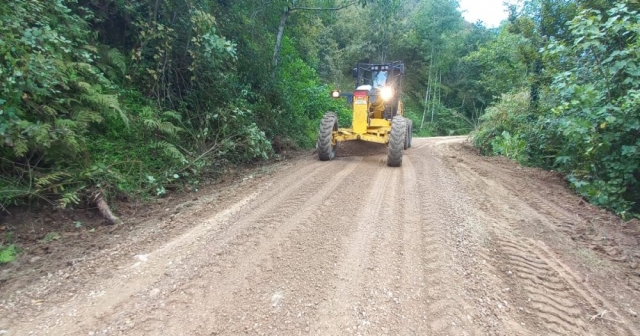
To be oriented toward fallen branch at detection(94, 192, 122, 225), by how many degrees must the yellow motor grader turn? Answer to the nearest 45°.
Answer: approximately 45° to its right

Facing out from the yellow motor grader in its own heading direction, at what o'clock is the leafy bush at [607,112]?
The leafy bush is roughly at 10 o'clock from the yellow motor grader.

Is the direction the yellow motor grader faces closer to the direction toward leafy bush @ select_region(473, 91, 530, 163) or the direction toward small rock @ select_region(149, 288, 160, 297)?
the small rock

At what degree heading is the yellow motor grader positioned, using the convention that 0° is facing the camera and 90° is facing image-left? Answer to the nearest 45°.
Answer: approximately 0°

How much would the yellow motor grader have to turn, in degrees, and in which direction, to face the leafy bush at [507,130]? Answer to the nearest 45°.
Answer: approximately 135° to its left

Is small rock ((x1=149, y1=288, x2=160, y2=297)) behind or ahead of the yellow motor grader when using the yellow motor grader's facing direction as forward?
ahead
